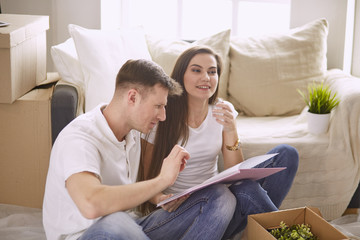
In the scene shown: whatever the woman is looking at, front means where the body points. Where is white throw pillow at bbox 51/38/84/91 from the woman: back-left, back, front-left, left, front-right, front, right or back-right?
back

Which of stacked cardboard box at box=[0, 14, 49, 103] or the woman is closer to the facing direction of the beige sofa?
the woman

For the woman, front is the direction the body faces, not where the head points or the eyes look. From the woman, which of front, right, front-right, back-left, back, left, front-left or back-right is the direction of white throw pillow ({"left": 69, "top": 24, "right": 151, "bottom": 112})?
back

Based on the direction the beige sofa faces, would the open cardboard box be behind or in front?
in front

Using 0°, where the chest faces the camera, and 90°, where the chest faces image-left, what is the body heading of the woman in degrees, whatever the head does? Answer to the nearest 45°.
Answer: approximately 315°

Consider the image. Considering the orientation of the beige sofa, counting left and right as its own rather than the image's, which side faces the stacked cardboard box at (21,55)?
right

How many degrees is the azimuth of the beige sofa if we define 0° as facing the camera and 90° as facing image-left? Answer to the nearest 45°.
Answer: approximately 0°

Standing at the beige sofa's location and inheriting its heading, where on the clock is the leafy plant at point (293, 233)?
The leafy plant is roughly at 12 o'clock from the beige sofa.
